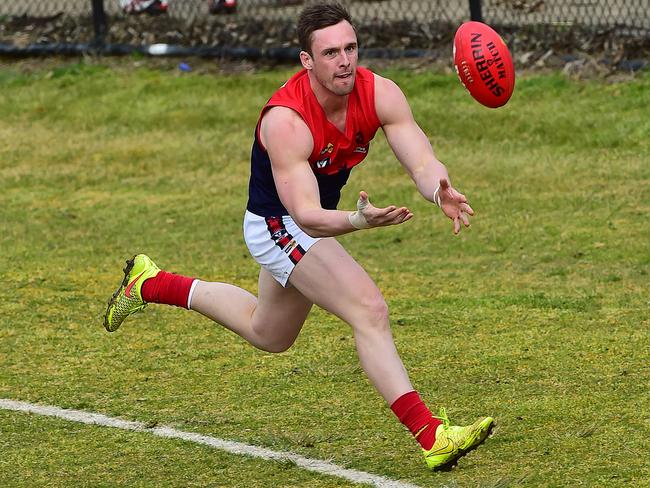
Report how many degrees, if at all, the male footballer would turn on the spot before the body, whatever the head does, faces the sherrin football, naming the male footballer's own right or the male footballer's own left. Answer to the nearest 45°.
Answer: approximately 90° to the male footballer's own left

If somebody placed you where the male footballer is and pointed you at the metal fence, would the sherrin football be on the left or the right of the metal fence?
right

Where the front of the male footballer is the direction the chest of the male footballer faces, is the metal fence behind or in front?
behind

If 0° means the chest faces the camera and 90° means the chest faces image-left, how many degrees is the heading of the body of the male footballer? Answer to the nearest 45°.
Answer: approximately 315°
